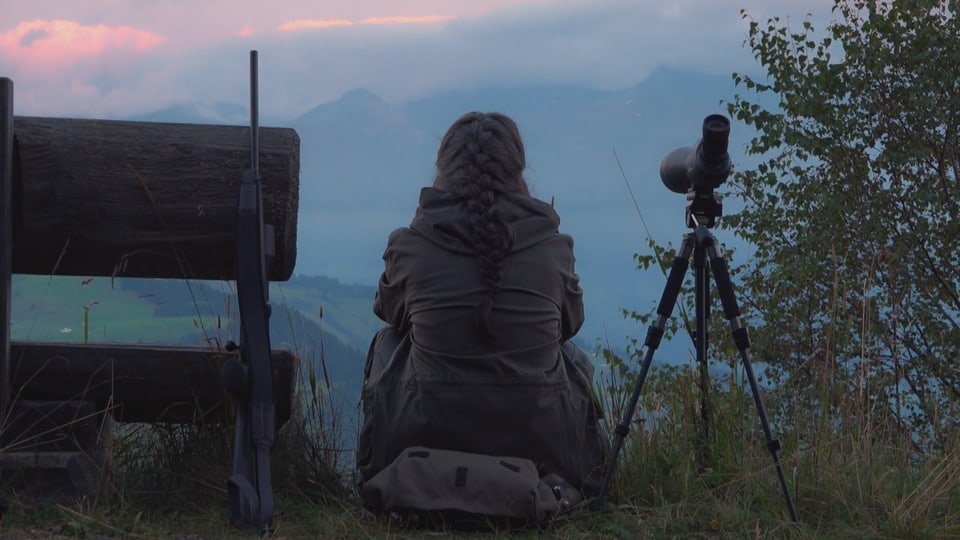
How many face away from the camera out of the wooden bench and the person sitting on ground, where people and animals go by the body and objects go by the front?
2

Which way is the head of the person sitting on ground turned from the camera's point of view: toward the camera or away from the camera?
away from the camera

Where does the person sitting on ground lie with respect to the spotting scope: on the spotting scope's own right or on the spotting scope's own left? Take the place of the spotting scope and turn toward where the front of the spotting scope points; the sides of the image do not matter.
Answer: on the spotting scope's own left

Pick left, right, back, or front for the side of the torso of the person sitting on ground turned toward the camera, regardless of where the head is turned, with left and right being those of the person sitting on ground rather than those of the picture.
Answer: back

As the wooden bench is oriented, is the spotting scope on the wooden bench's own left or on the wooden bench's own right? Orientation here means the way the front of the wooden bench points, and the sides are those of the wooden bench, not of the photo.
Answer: on the wooden bench's own right

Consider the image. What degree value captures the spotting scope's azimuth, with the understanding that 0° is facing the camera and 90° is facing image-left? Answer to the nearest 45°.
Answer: approximately 135°

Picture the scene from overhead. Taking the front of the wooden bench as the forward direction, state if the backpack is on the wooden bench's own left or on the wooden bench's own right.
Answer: on the wooden bench's own right

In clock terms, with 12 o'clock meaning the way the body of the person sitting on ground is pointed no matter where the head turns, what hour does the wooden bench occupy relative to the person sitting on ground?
The wooden bench is roughly at 9 o'clock from the person sitting on ground.

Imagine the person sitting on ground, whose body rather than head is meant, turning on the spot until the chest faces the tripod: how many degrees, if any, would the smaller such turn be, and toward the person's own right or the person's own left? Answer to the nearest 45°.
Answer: approximately 90° to the person's own right

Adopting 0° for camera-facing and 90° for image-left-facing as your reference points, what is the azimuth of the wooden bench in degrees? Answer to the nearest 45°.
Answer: approximately 180°

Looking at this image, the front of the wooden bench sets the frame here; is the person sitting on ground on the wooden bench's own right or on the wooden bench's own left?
on the wooden bench's own right

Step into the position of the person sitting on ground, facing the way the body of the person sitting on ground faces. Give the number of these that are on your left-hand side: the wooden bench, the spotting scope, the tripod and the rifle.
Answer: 2
